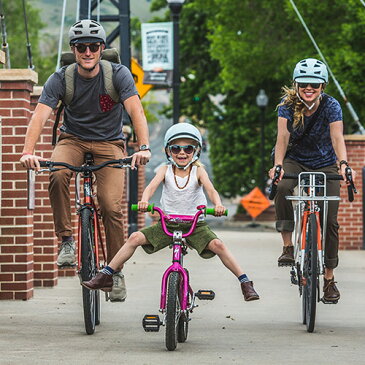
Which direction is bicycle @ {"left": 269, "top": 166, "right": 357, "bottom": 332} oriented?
toward the camera

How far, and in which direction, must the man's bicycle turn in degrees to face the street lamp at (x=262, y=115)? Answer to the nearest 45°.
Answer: approximately 180°

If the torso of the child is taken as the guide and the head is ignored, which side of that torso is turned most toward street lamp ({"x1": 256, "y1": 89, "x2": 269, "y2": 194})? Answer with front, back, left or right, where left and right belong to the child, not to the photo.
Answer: back

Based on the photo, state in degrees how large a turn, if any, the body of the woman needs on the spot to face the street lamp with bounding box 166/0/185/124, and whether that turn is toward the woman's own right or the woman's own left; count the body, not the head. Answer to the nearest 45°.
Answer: approximately 180°

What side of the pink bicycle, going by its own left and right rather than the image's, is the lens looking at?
front

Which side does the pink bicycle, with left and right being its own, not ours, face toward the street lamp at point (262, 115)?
back

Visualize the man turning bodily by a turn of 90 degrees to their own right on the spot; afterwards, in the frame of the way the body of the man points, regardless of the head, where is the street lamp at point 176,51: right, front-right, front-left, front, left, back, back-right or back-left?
right

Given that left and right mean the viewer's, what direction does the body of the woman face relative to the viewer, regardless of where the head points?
facing the viewer

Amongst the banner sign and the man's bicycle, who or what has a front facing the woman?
the banner sign

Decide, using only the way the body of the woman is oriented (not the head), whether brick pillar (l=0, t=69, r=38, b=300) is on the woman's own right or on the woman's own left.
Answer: on the woman's own right

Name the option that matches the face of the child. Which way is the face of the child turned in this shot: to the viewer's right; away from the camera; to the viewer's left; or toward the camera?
toward the camera

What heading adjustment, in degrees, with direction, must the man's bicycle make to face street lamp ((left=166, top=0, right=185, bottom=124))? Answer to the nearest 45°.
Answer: approximately 180°

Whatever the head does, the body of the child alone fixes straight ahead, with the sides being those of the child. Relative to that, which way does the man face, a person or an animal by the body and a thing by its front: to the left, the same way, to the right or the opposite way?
the same way

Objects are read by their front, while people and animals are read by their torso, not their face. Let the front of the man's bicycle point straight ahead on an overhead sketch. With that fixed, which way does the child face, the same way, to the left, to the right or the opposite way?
the same way

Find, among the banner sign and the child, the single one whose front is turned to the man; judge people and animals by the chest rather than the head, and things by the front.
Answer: the banner sign
